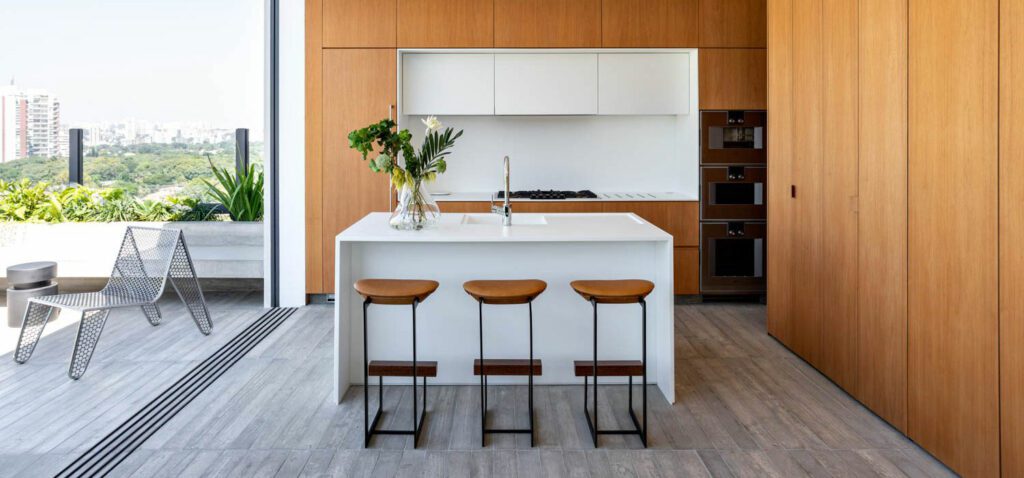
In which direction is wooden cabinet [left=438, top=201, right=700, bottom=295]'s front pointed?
toward the camera

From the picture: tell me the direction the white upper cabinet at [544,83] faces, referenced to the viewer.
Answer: facing the viewer

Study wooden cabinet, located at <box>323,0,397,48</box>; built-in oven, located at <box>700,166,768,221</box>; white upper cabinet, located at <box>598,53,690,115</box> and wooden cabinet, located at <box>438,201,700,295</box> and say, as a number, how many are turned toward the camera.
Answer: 4

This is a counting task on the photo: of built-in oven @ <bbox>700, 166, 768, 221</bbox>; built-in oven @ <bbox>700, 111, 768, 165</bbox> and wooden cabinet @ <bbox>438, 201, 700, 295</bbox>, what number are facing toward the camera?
3

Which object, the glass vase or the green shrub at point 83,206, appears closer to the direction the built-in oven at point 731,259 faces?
the glass vase

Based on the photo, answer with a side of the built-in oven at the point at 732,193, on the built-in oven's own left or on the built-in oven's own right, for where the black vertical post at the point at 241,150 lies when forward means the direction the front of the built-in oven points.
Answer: on the built-in oven's own right

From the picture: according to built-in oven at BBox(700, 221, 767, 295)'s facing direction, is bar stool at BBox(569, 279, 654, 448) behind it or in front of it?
in front

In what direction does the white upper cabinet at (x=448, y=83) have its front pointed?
toward the camera

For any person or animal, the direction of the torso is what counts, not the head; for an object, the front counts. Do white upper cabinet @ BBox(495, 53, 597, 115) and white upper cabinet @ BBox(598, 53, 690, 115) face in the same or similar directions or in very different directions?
same or similar directions

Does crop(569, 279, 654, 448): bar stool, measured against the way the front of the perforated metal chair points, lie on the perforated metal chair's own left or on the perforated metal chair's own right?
on the perforated metal chair's own left

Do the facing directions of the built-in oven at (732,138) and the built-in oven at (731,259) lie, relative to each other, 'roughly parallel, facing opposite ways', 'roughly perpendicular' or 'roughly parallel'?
roughly parallel

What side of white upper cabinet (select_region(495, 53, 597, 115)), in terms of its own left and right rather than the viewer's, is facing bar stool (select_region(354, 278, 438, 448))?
front

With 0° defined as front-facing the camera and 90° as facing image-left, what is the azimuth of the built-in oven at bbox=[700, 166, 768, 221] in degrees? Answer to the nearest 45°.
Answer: approximately 0°

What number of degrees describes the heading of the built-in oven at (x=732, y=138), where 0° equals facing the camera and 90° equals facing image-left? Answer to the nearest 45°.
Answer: approximately 0°

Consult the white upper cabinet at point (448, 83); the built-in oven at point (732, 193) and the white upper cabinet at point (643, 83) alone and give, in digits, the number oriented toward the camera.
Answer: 3
